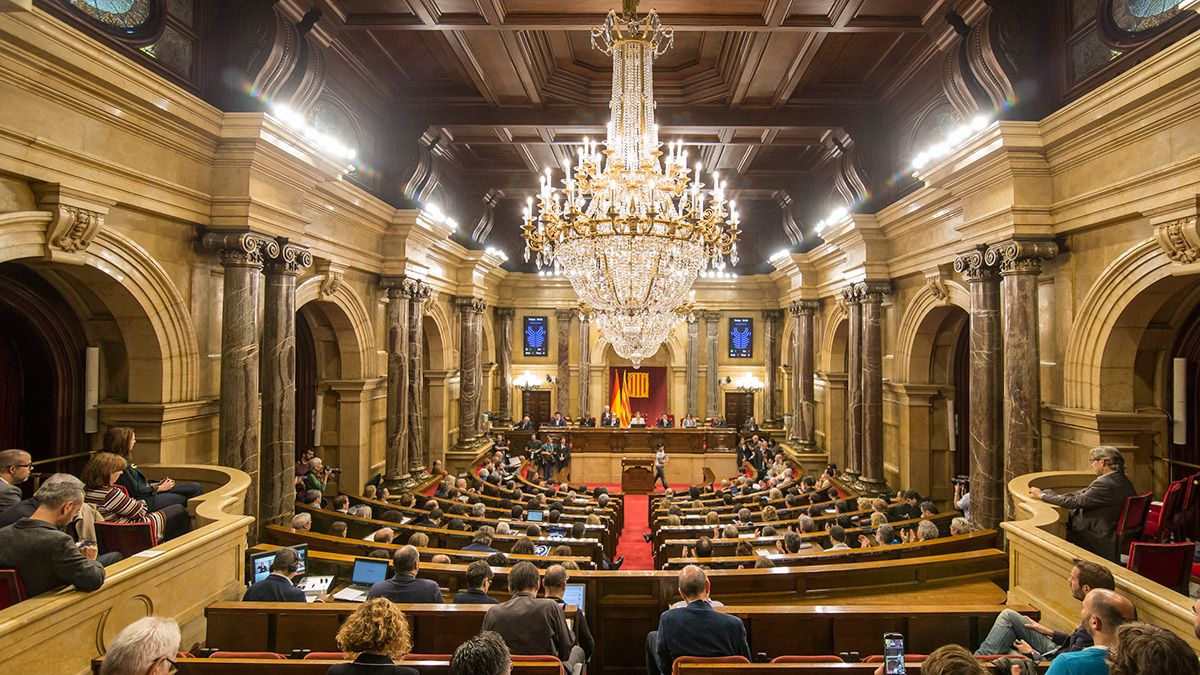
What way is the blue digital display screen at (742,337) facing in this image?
toward the camera

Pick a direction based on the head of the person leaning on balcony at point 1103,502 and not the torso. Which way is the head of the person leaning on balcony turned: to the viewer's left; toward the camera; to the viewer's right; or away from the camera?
to the viewer's left

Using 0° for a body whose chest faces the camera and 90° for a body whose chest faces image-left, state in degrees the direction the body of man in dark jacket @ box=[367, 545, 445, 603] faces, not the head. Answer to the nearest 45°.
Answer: approximately 180°

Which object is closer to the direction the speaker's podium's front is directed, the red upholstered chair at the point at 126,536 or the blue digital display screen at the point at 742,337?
the red upholstered chair

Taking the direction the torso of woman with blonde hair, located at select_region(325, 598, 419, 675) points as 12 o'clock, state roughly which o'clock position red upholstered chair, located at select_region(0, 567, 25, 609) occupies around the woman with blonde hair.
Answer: The red upholstered chair is roughly at 10 o'clock from the woman with blonde hair.

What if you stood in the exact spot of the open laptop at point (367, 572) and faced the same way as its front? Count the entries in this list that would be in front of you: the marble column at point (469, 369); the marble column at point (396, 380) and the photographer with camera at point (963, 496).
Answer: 0

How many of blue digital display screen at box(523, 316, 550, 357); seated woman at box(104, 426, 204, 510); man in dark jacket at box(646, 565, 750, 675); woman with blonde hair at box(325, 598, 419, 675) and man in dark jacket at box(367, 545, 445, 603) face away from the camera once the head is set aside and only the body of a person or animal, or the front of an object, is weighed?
3

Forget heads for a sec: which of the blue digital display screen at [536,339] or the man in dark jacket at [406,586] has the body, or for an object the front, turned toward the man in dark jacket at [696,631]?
the blue digital display screen

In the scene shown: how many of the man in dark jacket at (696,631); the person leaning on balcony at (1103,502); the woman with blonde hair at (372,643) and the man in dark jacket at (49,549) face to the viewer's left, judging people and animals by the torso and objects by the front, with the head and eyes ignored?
1

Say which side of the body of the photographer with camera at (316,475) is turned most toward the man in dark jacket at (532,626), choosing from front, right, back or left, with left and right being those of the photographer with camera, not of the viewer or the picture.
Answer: right

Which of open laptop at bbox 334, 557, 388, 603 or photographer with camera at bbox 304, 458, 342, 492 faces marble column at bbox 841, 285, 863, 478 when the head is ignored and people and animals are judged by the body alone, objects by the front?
the photographer with camera

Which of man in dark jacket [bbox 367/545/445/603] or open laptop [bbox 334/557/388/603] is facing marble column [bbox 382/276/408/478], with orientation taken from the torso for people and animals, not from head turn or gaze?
the man in dark jacket

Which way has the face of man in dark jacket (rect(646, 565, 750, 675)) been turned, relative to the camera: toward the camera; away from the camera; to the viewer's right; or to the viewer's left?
away from the camera

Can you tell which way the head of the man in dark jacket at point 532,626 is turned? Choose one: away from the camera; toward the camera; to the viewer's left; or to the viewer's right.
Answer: away from the camera

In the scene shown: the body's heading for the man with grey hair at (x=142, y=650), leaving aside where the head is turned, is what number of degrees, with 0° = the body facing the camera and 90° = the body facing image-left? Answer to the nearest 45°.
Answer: approximately 225°

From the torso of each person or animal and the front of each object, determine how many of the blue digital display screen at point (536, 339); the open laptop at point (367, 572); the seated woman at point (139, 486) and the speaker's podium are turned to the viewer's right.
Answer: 1

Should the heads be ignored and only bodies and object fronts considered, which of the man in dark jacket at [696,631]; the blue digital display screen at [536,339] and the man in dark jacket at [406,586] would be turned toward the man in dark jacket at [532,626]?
the blue digital display screen

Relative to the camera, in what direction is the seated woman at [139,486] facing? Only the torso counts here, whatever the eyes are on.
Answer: to the viewer's right
